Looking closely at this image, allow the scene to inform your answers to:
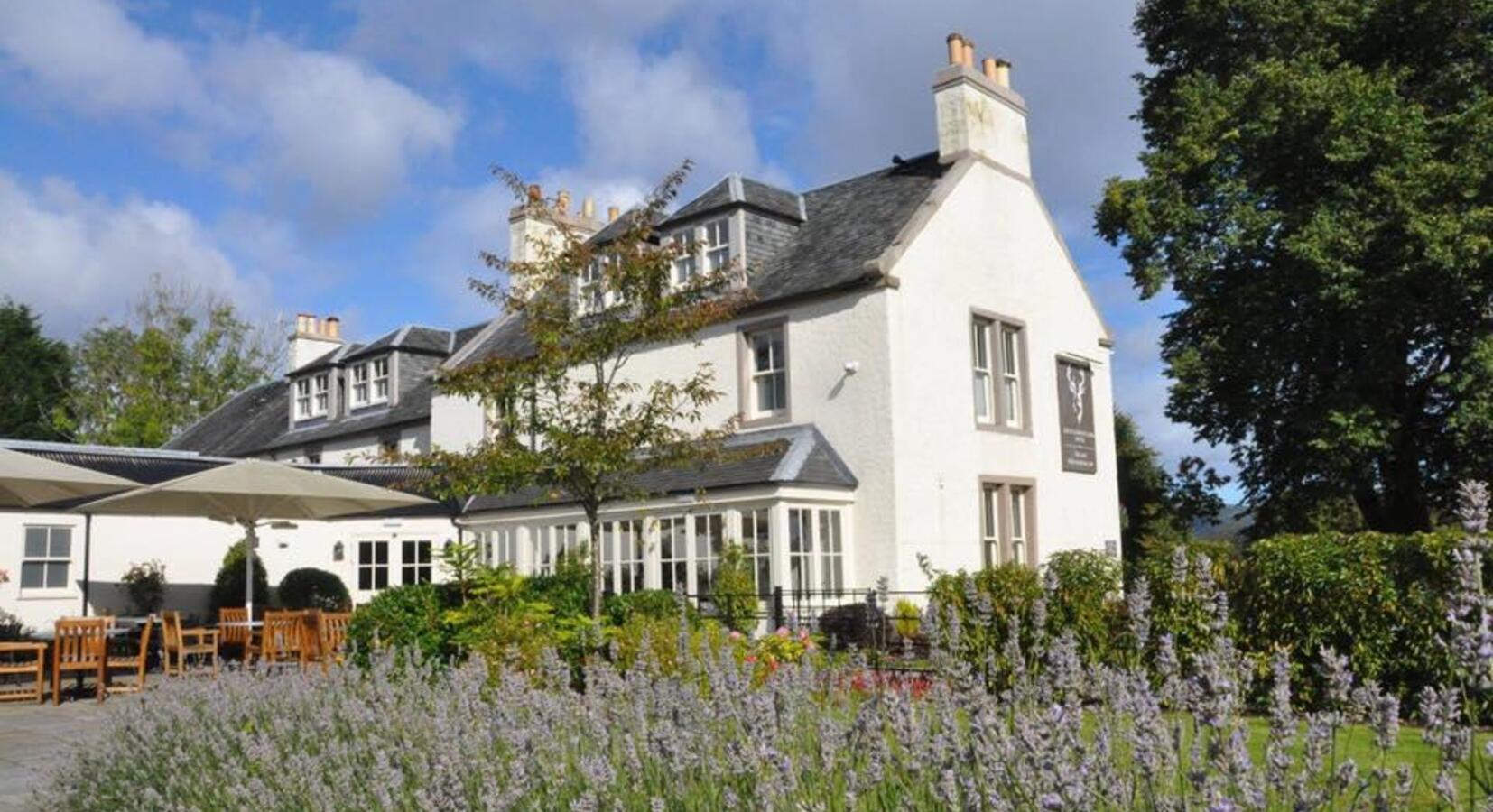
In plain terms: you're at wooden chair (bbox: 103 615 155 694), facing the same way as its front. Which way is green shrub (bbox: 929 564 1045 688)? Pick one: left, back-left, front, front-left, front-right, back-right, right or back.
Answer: back-left

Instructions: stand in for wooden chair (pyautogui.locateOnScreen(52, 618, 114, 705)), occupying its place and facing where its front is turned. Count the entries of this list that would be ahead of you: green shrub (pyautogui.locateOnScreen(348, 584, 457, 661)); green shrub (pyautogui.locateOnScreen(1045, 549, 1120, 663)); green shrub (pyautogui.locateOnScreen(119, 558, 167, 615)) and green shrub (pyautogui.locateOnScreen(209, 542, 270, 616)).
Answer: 2

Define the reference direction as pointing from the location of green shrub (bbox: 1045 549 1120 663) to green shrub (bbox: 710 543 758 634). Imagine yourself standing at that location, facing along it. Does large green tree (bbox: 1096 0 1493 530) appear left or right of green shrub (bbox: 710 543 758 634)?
right

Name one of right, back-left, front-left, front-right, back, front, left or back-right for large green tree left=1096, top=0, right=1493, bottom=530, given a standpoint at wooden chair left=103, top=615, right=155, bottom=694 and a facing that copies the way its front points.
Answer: back

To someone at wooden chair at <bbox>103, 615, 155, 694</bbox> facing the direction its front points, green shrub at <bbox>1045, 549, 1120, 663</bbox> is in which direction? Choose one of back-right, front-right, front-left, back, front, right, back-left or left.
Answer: back-left

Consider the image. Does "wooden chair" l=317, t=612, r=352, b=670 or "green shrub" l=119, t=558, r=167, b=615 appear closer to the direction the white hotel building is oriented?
the wooden chair

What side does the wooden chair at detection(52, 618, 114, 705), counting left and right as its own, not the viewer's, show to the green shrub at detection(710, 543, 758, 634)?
right

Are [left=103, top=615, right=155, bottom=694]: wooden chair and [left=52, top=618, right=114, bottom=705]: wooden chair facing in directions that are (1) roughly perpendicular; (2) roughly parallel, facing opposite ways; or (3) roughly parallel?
roughly perpendicular

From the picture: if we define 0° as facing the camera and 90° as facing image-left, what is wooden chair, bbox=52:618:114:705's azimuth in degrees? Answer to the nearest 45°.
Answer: approximately 180°

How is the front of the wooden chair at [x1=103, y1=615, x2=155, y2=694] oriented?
to the viewer's left

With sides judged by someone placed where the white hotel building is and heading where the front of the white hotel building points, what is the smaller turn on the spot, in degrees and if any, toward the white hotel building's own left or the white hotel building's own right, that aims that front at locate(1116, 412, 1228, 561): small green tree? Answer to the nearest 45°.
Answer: approximately 180°

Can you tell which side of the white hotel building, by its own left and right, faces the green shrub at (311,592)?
right

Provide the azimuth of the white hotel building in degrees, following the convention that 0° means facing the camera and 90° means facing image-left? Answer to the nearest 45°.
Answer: approximately 45°

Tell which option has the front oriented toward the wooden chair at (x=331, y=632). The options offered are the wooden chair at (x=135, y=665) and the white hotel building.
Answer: the white hotel building

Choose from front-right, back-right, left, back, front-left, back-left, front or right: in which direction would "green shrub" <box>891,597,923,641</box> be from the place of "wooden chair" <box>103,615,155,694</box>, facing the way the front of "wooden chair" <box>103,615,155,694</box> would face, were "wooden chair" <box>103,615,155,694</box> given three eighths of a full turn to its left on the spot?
front-left
